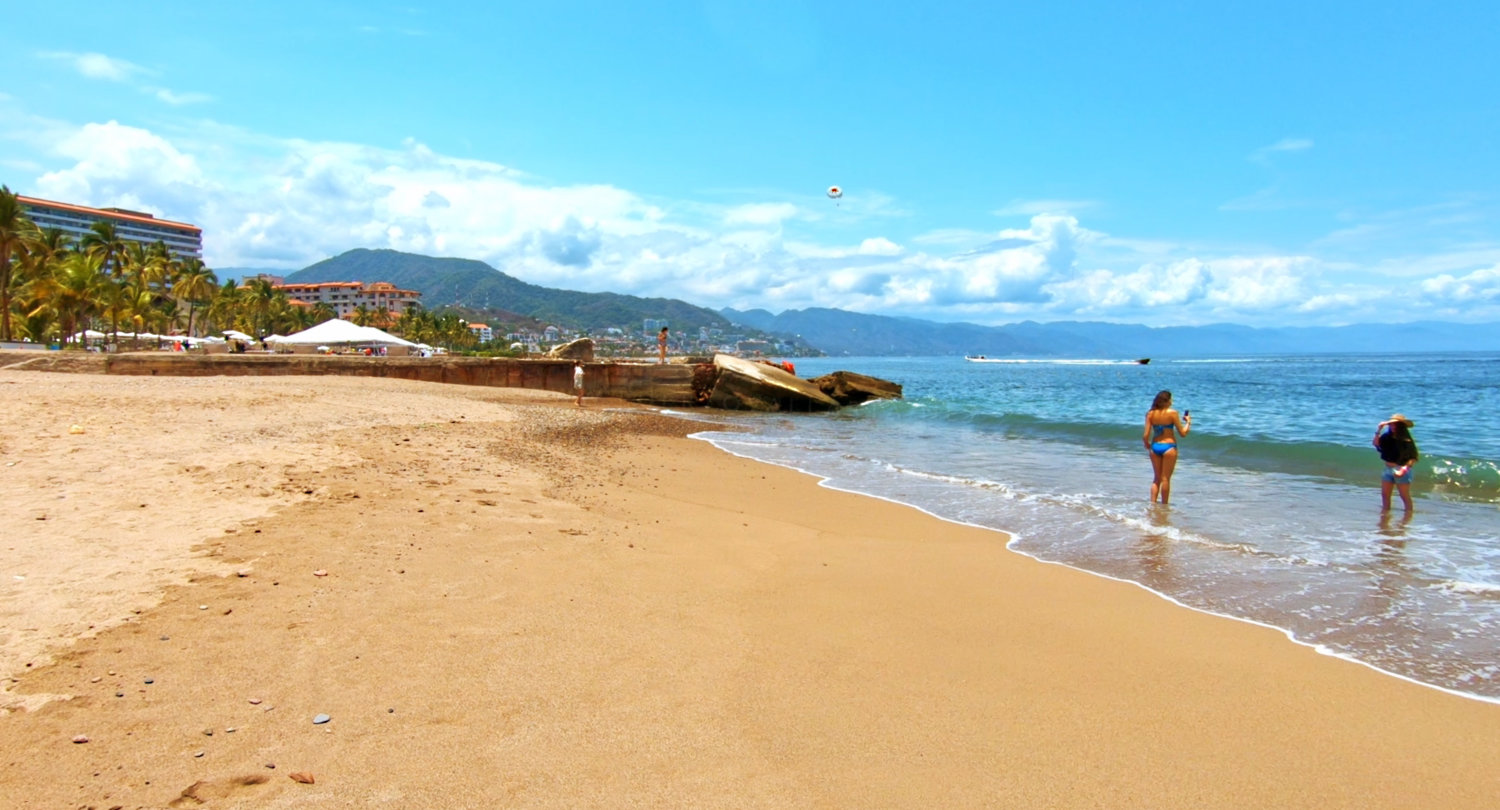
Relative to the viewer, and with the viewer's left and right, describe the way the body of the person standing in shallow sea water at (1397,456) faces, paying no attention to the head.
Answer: facing the viewer

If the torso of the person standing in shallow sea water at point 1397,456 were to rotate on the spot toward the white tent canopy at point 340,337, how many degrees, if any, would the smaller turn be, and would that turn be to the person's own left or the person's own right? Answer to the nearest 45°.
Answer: approximately 90° to the person's own right

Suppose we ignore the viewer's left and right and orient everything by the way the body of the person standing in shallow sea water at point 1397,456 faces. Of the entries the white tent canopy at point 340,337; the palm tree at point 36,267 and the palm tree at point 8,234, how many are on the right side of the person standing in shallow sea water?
3

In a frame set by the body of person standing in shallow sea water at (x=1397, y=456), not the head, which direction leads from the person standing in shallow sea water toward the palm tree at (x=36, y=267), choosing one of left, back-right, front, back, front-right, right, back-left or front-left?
right

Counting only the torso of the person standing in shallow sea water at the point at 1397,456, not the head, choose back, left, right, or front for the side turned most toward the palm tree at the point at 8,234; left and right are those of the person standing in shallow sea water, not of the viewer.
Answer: right
